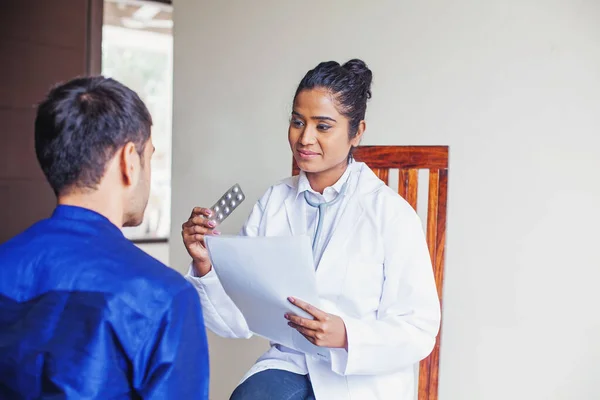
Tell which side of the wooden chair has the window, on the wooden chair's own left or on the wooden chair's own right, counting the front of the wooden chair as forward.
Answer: on the wooden chair's own right

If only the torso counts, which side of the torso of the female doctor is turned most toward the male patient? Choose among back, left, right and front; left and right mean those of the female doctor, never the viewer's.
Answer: front

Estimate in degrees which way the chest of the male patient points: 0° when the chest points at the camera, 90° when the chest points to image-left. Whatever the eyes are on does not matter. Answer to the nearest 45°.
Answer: approximately 225°

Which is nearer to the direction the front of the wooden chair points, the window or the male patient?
the male patient

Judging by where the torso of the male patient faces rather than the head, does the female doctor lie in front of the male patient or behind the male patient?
in front

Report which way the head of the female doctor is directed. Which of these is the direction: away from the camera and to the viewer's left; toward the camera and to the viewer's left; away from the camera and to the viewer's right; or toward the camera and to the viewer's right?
toward the camera and to the viewer's left

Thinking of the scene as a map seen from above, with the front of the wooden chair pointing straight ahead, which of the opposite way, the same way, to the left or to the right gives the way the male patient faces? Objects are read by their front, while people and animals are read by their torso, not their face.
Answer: the opposite way

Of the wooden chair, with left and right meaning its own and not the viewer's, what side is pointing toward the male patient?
front

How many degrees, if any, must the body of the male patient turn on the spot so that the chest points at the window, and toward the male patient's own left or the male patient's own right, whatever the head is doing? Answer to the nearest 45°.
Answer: approximately 45° to the male patient's own left

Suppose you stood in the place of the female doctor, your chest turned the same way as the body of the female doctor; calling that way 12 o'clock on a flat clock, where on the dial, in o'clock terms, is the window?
The window is roughly at 4 o'clock from the female doctor.

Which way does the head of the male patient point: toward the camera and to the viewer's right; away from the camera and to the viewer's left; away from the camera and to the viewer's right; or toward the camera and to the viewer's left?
away from the camera and to the viewer's right

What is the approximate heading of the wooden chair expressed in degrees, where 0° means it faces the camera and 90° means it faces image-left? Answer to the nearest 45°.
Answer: approximately 45°

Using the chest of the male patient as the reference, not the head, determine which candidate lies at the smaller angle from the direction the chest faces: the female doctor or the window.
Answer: the female doctor

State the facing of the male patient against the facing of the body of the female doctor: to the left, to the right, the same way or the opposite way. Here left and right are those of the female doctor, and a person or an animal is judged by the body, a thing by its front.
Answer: the opposite way

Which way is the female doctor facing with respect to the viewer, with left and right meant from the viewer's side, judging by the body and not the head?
facing the viewer and to the left of the viewer
